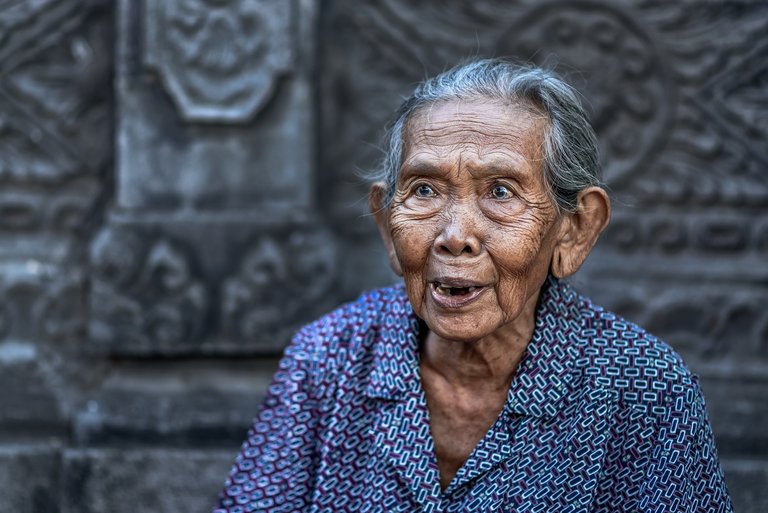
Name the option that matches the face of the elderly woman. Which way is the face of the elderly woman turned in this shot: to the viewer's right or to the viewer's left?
to the viewer's left

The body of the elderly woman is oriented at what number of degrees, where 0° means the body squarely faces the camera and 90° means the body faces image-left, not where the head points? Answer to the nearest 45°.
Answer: approximately 0°
